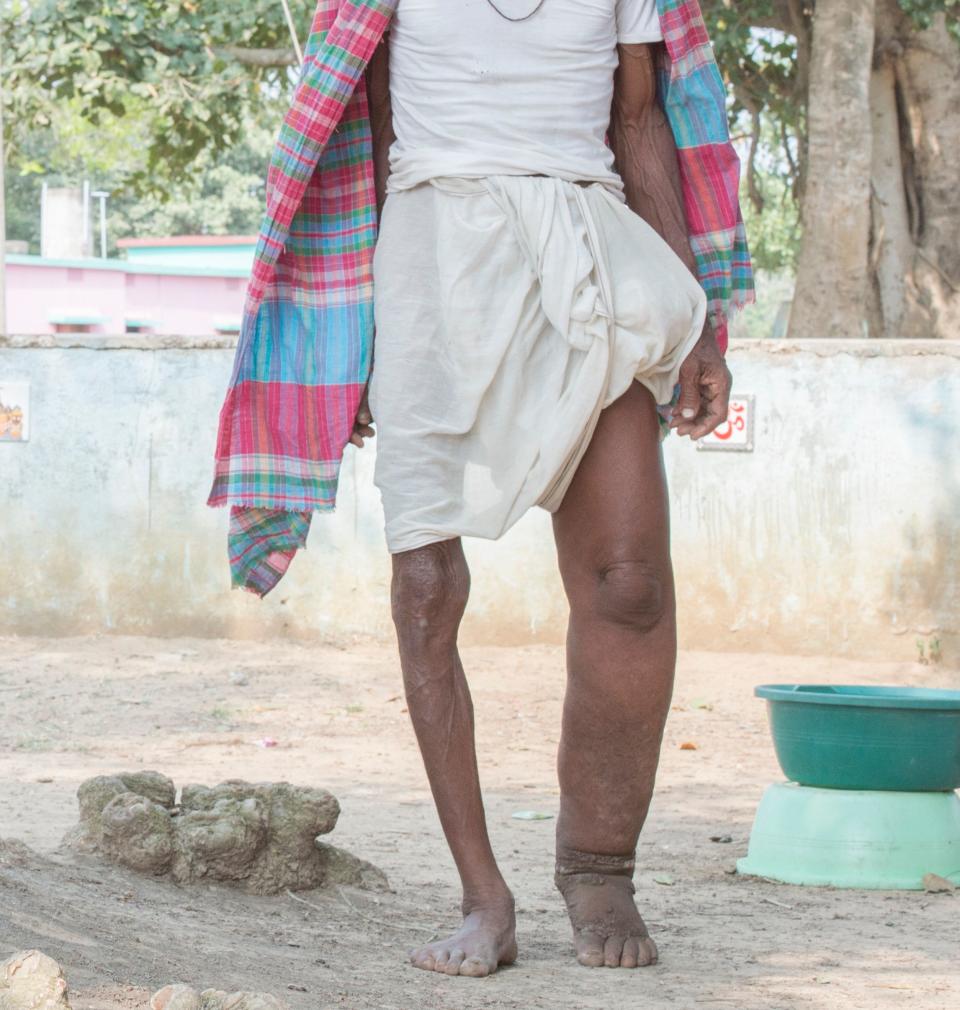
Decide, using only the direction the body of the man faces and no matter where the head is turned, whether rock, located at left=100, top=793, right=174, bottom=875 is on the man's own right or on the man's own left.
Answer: on the man's own right

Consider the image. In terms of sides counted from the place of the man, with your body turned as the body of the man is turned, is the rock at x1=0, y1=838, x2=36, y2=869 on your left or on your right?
on your right

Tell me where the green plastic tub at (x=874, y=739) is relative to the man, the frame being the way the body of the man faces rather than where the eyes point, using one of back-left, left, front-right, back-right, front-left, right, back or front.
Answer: back-left

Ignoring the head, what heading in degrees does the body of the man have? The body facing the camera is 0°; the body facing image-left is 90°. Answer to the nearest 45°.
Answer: approximately 0°

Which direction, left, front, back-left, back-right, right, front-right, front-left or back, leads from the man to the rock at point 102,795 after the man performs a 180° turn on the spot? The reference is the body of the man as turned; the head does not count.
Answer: front-left

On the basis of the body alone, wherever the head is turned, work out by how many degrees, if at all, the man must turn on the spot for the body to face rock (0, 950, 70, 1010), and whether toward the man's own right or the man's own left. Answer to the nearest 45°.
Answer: approximately 45° to the man's own right

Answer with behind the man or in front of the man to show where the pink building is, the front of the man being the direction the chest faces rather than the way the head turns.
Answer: behind

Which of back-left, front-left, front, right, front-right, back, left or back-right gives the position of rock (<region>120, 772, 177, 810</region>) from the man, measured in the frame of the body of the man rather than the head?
back-right

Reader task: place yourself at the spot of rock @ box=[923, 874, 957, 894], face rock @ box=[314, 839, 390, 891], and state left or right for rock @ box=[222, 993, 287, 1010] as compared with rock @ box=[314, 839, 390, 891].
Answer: left

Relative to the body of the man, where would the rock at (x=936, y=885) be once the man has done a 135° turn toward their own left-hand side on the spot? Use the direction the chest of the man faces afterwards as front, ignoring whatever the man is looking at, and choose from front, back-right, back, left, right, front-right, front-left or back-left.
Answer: front
